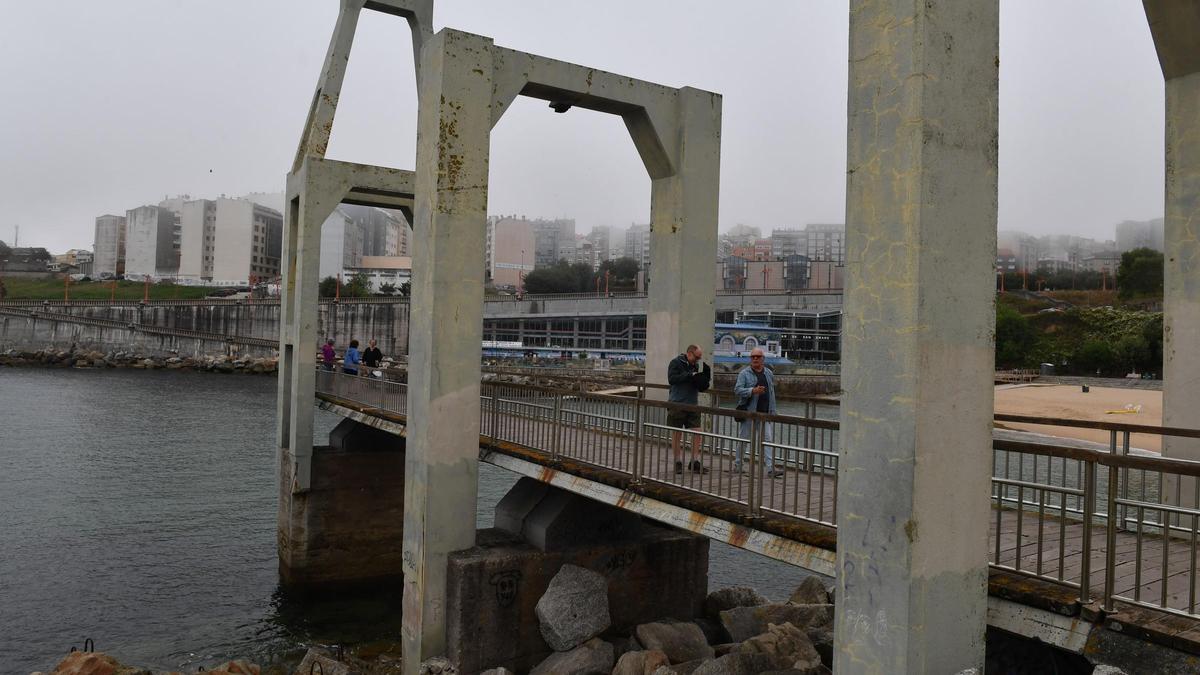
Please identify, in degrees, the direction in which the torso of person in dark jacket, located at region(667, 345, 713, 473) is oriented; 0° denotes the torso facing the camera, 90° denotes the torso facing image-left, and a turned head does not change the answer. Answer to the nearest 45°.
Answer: approximately 315°

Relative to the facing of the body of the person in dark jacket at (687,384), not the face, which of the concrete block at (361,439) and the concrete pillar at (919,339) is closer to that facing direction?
the concrete pillar

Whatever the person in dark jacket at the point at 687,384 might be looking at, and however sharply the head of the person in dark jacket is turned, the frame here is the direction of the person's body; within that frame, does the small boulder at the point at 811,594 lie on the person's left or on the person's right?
on the person's left

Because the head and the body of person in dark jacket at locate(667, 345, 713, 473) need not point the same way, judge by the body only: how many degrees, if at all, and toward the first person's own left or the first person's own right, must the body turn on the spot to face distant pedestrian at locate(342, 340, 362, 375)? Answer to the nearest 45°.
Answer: approximately 180°
